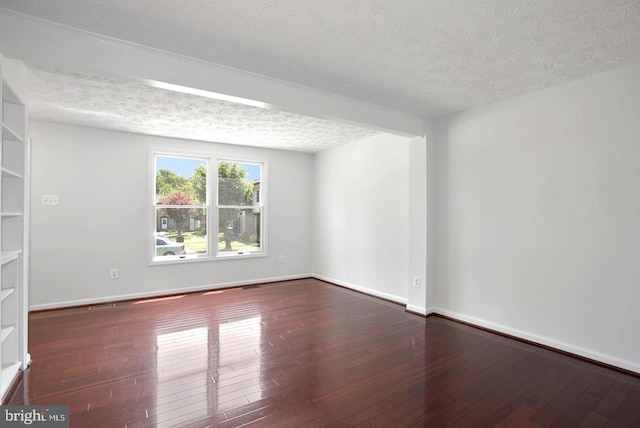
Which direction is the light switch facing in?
toward the camera
